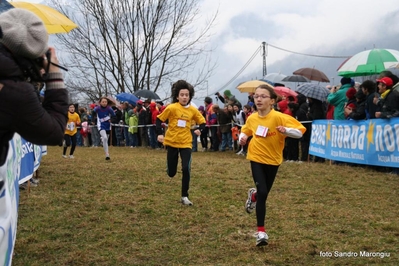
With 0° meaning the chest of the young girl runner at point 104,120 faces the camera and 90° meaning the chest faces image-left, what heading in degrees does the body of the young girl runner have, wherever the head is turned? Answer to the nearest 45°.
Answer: approximately 0°

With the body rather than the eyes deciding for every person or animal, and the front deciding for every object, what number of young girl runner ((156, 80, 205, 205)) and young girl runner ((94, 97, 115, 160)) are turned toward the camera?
2

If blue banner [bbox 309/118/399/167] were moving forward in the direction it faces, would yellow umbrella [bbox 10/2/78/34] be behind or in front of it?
in front

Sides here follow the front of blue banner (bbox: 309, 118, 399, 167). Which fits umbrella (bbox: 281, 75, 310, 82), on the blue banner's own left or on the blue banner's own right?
on the blue banner's own right

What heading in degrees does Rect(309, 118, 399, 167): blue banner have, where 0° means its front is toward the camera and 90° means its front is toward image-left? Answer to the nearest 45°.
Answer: approximately 45°

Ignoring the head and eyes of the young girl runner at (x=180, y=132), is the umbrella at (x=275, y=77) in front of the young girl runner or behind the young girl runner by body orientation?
behind

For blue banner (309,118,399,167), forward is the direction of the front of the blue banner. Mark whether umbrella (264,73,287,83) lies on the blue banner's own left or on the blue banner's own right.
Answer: on the blue banner's own right

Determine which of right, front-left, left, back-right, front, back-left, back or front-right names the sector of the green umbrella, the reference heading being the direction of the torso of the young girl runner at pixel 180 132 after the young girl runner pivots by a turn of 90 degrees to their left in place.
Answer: front-left
